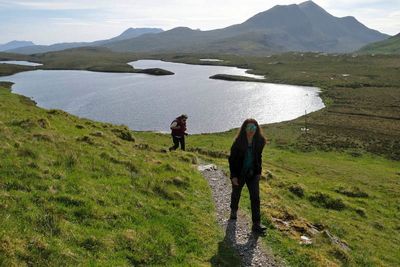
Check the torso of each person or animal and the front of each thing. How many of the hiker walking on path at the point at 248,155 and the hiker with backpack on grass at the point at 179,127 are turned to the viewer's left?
0

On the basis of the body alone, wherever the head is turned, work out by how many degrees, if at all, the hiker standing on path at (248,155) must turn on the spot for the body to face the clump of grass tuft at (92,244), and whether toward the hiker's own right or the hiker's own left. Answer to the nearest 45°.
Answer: approximately 45° to the hiker's own right

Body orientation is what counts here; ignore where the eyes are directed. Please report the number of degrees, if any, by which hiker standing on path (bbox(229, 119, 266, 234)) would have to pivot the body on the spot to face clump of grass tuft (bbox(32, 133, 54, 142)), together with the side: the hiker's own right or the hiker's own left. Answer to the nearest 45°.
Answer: approximately 135° to the hiker's own right

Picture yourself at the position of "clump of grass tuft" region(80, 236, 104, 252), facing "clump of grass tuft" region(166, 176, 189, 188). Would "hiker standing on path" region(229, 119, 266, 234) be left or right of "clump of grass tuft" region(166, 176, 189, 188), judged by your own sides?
right

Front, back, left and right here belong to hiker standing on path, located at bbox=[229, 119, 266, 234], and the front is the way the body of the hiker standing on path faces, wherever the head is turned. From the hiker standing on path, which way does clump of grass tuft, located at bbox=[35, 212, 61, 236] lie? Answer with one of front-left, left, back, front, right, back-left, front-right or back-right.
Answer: front-right

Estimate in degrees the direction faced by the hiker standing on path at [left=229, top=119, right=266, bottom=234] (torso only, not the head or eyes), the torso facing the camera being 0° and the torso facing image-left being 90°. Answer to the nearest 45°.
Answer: approximately 0°
